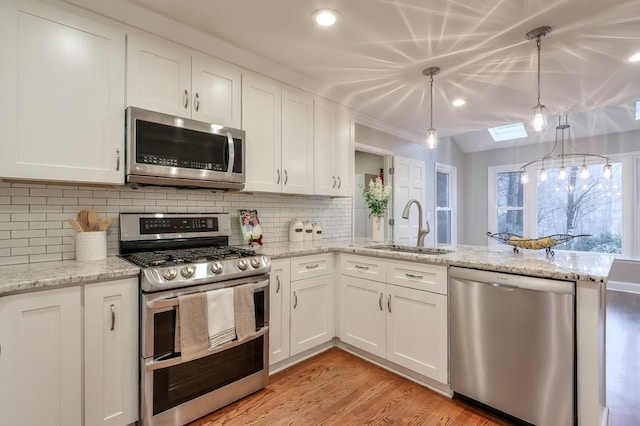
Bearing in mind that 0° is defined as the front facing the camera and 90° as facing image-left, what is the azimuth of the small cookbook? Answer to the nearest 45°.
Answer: approximately 315°

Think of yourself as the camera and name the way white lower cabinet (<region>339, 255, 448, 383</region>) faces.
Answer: facing the viewer and to the left of the viewer

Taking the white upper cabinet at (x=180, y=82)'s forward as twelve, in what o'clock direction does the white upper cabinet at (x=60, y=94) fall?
the white upper cabinet at (x=60, y=94) is roughly at 4 o'clock from the white upper cabinet at (x=180, y=82).

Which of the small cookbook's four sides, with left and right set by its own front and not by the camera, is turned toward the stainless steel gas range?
right

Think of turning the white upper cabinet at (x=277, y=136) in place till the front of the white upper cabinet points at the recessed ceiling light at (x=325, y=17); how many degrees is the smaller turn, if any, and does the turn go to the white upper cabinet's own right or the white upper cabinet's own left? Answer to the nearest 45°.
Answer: approximately 45° to the white upper cabinet's own right

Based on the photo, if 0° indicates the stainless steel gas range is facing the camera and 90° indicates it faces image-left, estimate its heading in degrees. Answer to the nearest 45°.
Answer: approximately 315°

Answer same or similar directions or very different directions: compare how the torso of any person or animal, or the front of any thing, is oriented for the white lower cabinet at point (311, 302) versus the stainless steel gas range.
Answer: same or similar directions

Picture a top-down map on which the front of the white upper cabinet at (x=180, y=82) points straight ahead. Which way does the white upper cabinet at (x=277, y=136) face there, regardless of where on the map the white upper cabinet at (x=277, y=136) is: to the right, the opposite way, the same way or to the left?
the same way

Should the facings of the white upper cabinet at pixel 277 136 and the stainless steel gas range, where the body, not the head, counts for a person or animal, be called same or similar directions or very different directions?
same or similar directions

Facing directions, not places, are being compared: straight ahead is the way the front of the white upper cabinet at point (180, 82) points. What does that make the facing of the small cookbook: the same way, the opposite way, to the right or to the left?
the same way

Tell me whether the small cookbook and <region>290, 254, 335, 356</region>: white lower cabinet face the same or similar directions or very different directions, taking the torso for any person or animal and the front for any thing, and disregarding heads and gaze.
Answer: same or similar directions
